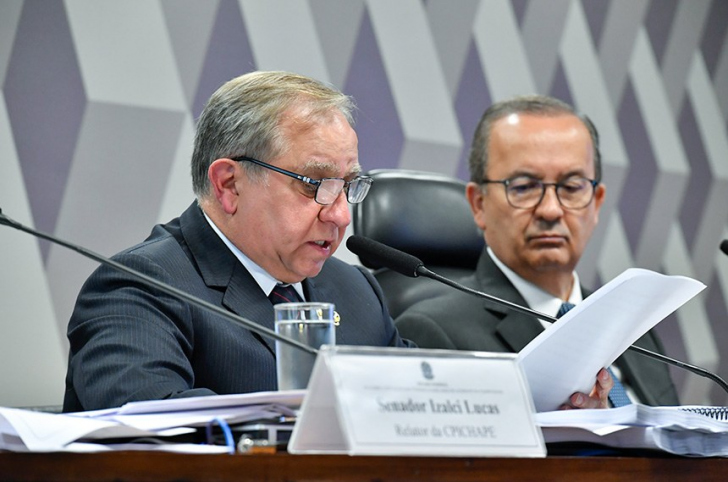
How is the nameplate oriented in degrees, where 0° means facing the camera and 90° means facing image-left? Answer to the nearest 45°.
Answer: approximately 315°

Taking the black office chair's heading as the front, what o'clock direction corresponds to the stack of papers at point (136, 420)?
The stack of papers is roughly at 2 o'clock from the black office chair.

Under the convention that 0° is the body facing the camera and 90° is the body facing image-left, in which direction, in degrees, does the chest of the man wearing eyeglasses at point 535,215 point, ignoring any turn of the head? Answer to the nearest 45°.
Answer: approximately 315°
